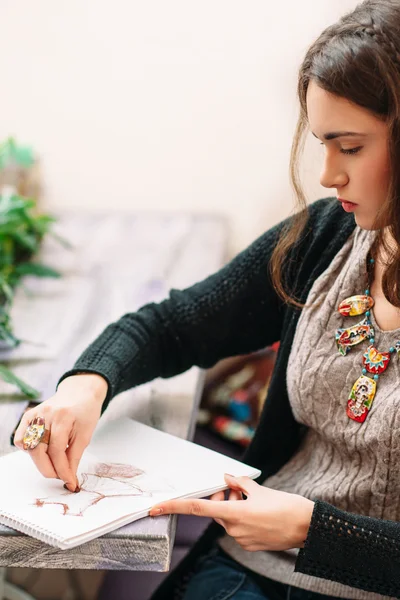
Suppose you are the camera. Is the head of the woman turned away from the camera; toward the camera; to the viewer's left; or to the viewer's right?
to the viewer's left

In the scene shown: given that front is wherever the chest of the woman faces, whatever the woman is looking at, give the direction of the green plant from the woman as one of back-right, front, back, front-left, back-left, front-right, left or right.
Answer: right

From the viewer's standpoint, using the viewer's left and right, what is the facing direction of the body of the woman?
facing the viewer and to the left of the viewer
